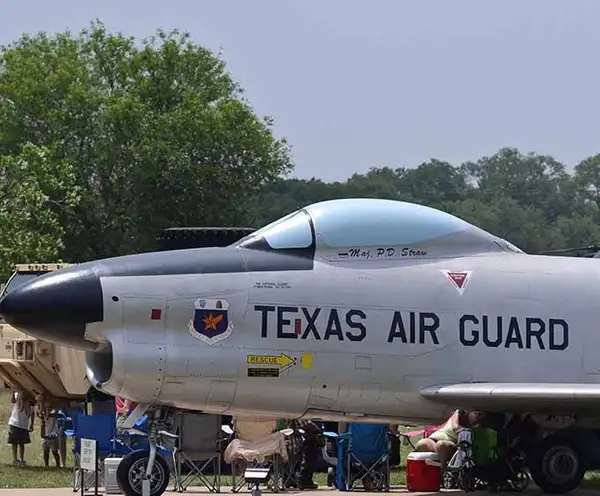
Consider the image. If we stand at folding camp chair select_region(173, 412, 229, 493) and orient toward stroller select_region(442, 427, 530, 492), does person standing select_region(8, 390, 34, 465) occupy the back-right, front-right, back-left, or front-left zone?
back-left

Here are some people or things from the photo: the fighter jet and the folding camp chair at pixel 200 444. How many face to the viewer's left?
1

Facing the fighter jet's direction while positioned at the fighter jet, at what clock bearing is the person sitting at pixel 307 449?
The person sitting is roughly at 3 o'clock from the fighter jet.

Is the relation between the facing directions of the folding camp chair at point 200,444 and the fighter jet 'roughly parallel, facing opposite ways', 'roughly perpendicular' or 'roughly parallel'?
roughly perpendicular

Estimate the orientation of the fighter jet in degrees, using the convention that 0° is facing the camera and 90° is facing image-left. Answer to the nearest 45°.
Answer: approximately 90°
